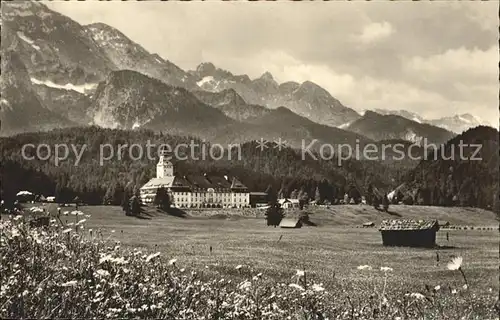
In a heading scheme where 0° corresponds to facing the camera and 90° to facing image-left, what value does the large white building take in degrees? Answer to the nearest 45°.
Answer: approximately 0°

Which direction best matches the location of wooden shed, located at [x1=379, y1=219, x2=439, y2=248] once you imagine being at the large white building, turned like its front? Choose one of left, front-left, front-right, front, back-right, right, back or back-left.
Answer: front-left

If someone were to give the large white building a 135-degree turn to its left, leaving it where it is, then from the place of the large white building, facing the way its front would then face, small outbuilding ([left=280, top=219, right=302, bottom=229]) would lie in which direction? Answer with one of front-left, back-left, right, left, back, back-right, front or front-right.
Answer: right
